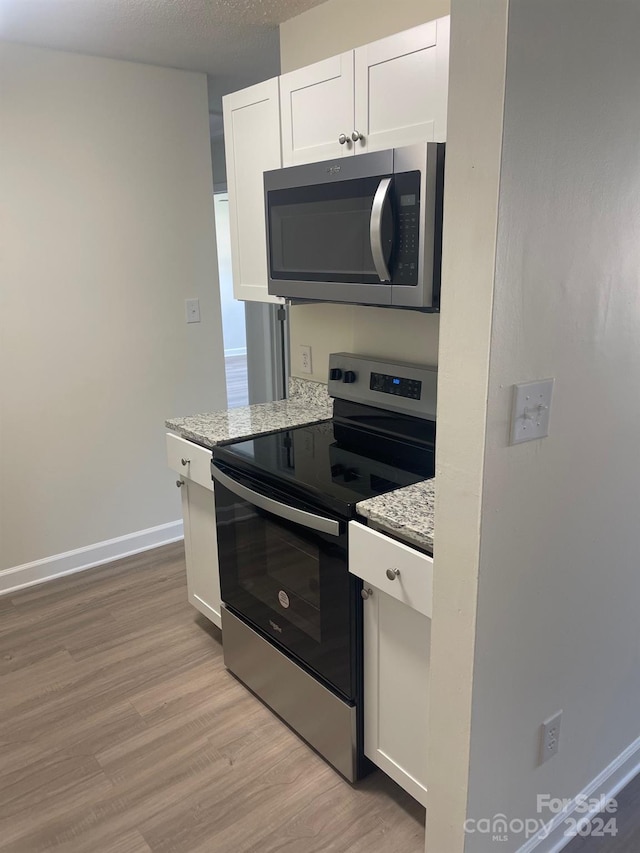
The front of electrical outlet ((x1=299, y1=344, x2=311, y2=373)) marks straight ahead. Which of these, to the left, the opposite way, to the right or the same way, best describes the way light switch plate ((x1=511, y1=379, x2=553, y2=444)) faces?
to the left

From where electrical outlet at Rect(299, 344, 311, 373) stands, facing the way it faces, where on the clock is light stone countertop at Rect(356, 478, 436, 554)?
The light stone countertop is roughly at 10 o'clock from the electrical outlet.

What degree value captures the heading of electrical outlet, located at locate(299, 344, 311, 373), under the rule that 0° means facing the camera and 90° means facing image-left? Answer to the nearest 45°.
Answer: approximately 45°

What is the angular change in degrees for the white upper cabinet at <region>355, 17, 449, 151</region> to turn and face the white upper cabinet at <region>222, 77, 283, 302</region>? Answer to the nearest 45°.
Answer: approximately 90° to its right
